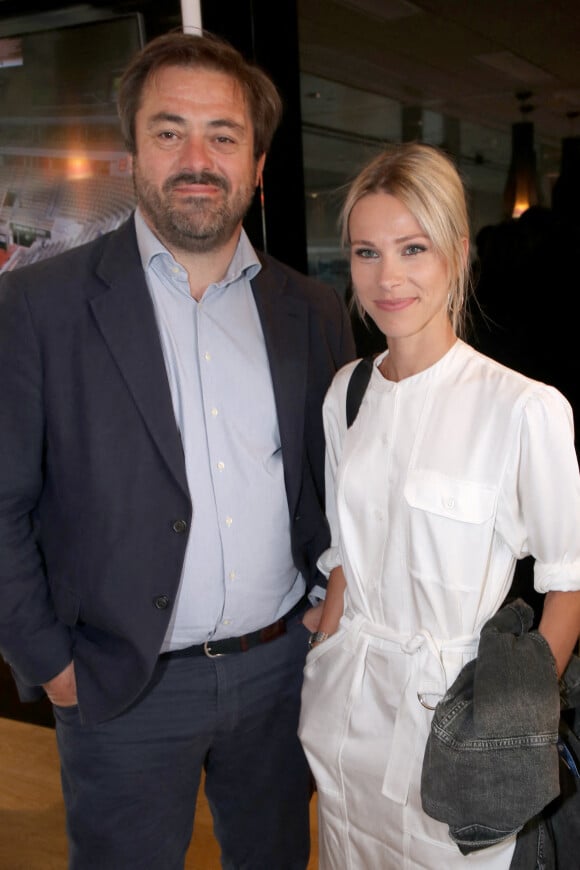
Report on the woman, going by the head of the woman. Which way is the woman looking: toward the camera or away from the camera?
toward the camera

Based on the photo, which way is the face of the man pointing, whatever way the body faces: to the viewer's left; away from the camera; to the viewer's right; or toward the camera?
toward the camera

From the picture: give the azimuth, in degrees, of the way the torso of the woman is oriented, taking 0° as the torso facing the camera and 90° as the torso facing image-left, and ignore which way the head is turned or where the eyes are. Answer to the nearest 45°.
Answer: approximately 45°

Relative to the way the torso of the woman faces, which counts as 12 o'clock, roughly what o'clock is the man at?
The man is roughly at 2 o'clock from the woman.
